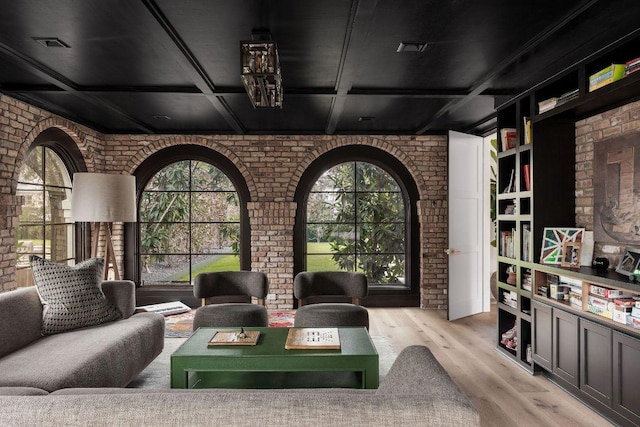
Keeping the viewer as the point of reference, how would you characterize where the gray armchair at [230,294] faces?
facing the viewer

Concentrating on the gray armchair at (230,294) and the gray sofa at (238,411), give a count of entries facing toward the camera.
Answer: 1

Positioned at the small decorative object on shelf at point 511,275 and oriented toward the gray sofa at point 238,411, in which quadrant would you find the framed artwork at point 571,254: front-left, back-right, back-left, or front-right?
front-left

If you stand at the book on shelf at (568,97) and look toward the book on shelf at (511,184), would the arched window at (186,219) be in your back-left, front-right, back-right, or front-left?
front-left

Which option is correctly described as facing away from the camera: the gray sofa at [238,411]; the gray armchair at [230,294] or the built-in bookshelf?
the gray sofa

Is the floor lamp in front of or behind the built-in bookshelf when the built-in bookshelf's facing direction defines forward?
in front

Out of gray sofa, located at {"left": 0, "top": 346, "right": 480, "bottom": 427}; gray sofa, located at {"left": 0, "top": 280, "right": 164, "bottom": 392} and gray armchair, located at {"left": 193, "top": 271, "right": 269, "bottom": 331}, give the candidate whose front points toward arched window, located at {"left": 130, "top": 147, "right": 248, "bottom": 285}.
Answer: gray sofa, located at {"left": 0, "top": 346, "right": 480, "bottom": 427}

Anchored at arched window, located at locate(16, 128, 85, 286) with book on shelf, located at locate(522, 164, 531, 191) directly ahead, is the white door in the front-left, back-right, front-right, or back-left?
front-left

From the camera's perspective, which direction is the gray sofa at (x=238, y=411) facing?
away from the camera

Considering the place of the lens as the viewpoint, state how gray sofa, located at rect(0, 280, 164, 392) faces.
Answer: facing the viewer and to the right of the viewer

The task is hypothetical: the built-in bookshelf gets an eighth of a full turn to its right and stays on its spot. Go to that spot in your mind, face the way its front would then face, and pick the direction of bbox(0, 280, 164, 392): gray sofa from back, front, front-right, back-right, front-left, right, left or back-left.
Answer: front-left

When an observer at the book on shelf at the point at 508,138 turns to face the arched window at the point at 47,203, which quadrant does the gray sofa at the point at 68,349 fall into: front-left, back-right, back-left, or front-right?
front-left

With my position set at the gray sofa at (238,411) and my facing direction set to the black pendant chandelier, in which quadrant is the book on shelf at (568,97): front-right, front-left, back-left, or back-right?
front-right

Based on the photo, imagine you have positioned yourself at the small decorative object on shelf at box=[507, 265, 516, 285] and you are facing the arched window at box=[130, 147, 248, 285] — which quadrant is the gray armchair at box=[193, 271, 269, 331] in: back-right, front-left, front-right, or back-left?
front-left

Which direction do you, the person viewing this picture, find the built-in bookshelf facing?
facing the viewer and to the left of the viewer

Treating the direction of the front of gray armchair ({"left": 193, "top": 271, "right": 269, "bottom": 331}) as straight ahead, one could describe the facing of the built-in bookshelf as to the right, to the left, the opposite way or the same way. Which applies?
to the right

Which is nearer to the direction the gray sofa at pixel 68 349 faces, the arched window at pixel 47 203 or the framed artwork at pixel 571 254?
the framed artwork
